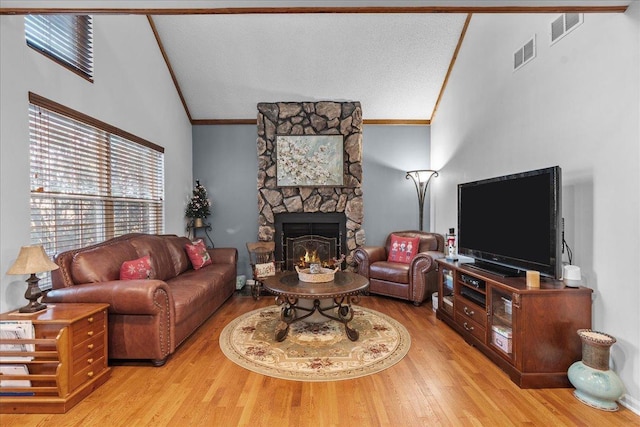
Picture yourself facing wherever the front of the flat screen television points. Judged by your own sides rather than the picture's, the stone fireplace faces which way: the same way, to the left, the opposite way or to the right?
to the left

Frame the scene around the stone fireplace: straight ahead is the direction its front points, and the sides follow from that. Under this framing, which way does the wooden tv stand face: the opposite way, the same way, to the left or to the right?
to the right

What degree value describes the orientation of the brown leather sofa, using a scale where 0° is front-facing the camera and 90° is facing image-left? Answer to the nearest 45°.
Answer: approximately 315°

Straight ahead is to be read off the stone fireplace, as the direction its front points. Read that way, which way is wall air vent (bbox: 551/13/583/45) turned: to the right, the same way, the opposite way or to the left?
to the right

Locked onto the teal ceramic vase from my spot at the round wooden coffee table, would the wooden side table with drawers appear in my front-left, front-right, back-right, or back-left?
back-right

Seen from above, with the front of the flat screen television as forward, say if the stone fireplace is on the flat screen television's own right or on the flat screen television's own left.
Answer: on the flat screen television's own right

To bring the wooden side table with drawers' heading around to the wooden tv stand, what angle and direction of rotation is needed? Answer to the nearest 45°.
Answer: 0° — it already faces it

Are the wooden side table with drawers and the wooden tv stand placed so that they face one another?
yes
